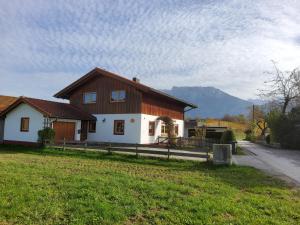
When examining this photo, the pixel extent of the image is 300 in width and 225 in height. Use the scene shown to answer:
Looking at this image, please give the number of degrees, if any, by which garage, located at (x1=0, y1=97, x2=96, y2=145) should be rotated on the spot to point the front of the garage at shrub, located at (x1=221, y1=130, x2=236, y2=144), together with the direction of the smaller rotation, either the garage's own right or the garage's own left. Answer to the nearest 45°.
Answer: approximately 45° to the garage's own left

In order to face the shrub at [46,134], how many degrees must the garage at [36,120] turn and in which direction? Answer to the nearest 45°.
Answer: approximately 45° to its right

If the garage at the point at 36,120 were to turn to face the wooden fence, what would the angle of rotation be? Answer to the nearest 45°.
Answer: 0° — it already faces it

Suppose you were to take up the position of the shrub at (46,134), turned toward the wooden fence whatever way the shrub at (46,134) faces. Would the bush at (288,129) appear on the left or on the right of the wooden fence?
left

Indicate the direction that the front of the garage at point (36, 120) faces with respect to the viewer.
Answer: facing the viewer and to the right of the viewer

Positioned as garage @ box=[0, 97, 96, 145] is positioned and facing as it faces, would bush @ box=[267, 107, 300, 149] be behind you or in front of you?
in front
